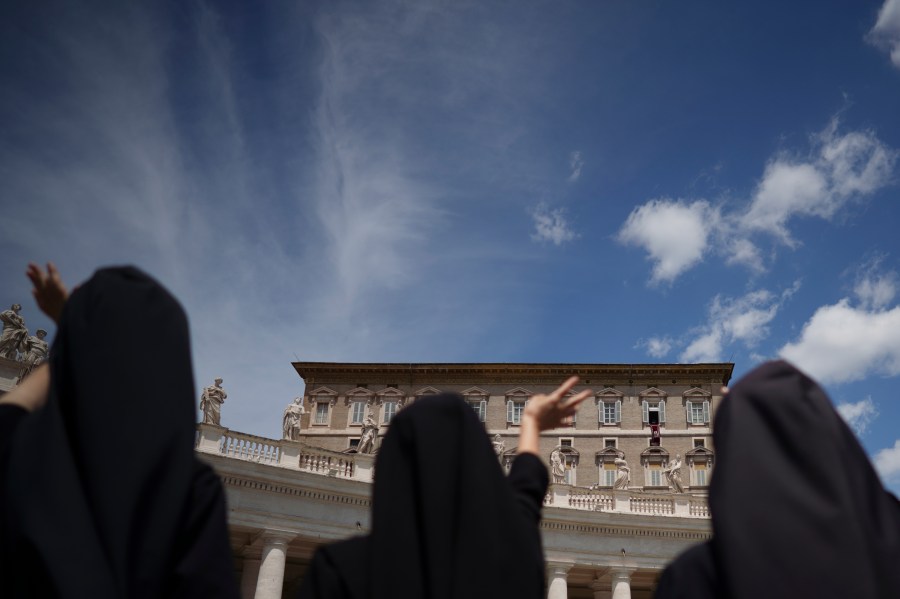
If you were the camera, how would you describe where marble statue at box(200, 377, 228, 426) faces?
facing the viewer and to the right of the viewer

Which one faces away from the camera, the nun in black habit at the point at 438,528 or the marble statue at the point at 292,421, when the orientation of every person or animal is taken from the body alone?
the nun in black habit

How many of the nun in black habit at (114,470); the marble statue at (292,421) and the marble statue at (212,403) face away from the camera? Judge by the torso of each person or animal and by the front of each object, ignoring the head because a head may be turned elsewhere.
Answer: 1

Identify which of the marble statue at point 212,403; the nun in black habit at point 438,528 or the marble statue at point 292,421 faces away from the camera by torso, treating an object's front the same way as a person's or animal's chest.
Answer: the nun in black habit

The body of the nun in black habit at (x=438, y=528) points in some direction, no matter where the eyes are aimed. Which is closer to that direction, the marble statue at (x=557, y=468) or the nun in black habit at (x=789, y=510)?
the marble statue

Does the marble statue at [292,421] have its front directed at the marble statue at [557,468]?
no

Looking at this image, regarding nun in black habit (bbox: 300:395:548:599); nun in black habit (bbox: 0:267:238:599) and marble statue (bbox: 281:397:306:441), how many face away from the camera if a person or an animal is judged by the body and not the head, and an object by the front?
2

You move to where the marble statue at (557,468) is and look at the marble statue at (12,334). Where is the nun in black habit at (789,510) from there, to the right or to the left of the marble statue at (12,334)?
left

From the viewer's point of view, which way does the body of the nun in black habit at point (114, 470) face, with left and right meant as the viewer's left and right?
facing away from the viewer

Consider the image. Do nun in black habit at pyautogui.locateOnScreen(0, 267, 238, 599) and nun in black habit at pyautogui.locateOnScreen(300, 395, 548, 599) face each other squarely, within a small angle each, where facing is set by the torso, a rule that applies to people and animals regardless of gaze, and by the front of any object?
no

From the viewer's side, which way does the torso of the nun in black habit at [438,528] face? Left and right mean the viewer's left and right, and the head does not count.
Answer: facing away from the viewer

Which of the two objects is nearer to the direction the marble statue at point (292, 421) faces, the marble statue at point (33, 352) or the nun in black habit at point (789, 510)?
the nun in black habit

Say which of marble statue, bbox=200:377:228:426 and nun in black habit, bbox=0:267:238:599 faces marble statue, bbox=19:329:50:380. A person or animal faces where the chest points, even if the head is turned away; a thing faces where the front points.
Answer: the nun in black habit

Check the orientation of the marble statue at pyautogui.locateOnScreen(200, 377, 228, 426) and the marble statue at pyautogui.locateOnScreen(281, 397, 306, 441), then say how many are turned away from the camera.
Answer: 0

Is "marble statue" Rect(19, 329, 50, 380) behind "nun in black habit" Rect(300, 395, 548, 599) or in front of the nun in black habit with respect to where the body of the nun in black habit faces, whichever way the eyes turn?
in front

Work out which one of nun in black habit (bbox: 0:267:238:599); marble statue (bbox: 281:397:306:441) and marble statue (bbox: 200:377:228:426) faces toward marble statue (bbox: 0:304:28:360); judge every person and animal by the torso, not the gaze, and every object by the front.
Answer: the nun in black habit

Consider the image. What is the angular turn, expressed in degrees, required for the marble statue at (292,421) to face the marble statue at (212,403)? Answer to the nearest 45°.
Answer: approximately 90° to its right

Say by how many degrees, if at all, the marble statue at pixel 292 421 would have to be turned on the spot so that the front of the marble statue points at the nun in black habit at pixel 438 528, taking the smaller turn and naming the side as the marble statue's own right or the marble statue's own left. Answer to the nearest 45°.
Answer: approximately 45° to the marble statue's own right

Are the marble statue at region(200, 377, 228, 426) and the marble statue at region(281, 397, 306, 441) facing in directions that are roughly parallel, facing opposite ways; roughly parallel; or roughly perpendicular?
roughly parallel

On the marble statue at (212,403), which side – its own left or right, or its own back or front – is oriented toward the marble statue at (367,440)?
left

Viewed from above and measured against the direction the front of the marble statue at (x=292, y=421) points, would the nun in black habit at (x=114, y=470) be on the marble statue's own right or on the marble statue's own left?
on the marble statue's own right

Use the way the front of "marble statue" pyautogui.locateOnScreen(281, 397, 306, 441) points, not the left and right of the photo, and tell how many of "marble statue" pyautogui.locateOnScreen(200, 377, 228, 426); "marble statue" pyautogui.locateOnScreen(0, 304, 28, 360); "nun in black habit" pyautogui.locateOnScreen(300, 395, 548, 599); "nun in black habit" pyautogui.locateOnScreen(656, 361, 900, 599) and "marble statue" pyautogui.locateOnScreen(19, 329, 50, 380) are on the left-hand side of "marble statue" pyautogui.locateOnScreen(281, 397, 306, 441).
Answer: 0

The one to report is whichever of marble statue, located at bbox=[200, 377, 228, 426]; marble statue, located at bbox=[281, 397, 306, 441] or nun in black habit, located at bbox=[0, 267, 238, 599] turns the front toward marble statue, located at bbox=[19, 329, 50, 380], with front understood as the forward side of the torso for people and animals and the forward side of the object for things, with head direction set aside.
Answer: the nun in black habit

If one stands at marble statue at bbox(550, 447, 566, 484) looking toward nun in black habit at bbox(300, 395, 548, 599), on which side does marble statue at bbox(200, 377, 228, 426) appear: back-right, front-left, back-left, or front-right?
front-right
